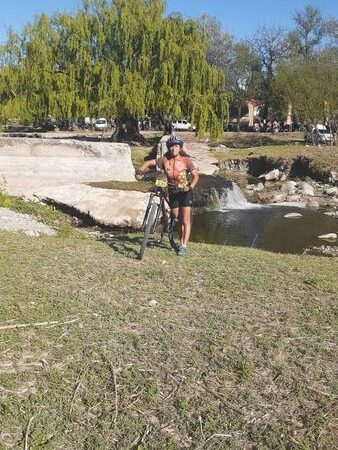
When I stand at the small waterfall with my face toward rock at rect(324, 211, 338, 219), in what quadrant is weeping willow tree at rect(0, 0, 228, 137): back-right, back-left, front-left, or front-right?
back-left

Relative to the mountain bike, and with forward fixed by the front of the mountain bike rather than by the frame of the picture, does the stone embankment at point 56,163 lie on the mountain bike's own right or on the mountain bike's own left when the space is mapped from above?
on the mountain bike's own right

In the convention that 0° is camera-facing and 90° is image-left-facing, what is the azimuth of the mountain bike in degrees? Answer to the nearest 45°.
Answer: approximately 45°

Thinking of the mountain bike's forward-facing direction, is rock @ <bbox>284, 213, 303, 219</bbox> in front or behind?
behind

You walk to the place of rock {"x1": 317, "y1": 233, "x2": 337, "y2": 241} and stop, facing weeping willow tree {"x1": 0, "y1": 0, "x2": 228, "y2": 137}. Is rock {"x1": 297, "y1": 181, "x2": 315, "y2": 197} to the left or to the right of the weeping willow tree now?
right

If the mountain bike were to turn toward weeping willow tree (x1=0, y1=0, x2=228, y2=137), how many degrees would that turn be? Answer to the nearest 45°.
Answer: approximately 135° to its right

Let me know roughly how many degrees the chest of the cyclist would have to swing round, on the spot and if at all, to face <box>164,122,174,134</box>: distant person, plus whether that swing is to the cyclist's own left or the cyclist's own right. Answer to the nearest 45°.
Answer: approximately 180°

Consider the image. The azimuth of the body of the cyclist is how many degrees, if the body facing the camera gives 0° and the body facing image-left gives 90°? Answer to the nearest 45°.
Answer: approximately 0°

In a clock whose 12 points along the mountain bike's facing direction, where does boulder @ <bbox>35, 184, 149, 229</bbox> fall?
The boulder is roughly at 4 o'clock from the mountain bike.

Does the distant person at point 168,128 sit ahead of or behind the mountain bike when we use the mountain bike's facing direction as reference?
behind

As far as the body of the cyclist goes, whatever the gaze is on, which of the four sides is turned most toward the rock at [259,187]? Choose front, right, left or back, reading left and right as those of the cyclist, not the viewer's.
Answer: back
